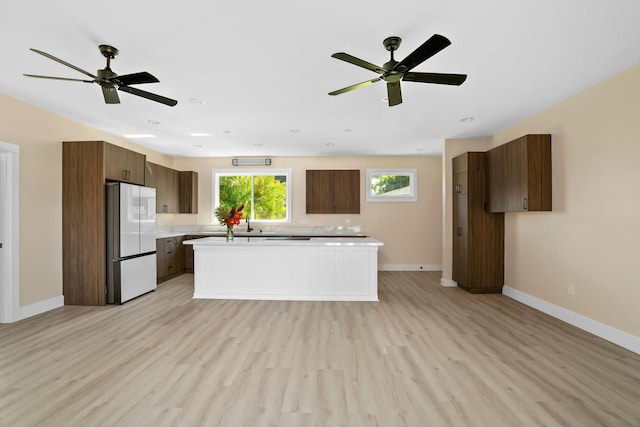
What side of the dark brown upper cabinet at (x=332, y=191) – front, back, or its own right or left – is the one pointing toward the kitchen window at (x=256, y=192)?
right

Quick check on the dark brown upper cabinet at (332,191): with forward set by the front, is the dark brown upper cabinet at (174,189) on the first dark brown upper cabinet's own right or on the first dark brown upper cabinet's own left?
on the first dark brown upper cabinet's own right

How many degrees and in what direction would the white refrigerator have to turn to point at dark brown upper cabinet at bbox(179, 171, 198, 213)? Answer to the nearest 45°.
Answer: approximately 90° to its left

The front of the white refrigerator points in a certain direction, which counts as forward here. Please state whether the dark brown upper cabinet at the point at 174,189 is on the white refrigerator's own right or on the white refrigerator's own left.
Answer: on the white refrigerator's own left

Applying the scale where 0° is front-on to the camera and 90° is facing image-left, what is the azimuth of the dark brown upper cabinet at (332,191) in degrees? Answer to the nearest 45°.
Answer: approximately 0°
